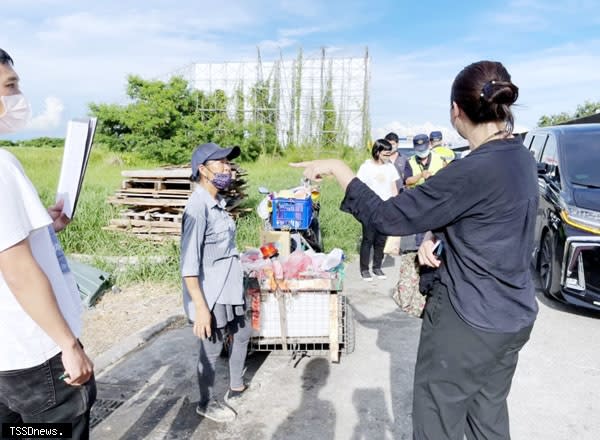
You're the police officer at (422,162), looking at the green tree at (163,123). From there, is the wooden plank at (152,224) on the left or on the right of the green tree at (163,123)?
left

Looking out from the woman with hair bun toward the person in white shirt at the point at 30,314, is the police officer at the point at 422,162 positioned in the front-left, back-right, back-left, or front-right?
back-right

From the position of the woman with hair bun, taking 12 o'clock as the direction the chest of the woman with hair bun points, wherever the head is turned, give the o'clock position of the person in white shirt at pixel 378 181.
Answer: The person in white shirt is roughly at 1 o'clock from the woman with hair bun.

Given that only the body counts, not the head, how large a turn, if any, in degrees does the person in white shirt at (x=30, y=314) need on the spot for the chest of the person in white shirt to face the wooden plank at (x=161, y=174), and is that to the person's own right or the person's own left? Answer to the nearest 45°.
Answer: approximately 90° to the person's own left

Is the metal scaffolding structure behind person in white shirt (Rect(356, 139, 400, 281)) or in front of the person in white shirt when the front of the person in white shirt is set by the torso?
behind

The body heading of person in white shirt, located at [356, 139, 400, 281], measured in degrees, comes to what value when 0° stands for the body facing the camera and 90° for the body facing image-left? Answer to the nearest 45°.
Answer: approximately 315°

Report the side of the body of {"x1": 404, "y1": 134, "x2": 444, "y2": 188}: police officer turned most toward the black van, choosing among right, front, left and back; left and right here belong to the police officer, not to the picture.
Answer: left

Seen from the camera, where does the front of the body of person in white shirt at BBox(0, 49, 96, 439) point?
to the viewer's right

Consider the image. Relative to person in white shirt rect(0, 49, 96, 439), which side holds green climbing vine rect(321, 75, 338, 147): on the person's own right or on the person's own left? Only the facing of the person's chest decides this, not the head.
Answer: on the person's own left

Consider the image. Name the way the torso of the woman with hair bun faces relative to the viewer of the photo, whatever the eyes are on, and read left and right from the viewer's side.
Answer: facing away from the viewer and to the left of the viewer

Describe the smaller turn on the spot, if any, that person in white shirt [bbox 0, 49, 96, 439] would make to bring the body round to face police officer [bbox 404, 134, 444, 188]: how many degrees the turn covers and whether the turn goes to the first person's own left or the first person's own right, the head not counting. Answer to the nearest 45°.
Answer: approximately 45° to the first person's own left

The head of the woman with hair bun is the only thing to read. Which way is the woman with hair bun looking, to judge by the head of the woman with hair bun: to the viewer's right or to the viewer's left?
to the viewer's left

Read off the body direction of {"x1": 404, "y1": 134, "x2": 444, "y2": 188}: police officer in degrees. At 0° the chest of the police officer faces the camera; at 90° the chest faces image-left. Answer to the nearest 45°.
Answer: approximately 45°

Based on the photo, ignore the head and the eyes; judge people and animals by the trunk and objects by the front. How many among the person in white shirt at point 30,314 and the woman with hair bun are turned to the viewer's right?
1
